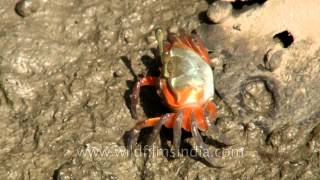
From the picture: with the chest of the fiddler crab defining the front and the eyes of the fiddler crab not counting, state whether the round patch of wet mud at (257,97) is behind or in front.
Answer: behind

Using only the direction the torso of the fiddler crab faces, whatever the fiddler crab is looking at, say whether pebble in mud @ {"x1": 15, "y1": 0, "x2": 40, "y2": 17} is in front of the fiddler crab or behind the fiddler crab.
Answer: in front
